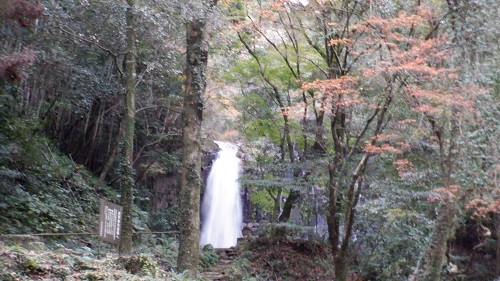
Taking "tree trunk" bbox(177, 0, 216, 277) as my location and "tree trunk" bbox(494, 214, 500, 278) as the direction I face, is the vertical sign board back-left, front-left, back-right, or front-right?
back-left

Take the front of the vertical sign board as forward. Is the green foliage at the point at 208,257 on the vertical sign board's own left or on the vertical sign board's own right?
on the vertical sign board's own left

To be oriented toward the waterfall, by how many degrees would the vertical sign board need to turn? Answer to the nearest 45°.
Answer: approximately 135° to its left

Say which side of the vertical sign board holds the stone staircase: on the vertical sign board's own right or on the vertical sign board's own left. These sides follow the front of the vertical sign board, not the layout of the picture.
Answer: on the vertical sign board's own left

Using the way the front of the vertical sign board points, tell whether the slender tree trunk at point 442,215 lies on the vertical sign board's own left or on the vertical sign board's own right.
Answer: on the vertical sign board's own left

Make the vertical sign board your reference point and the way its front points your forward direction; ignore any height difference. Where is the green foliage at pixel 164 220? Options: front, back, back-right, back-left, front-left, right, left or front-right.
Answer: back-left
